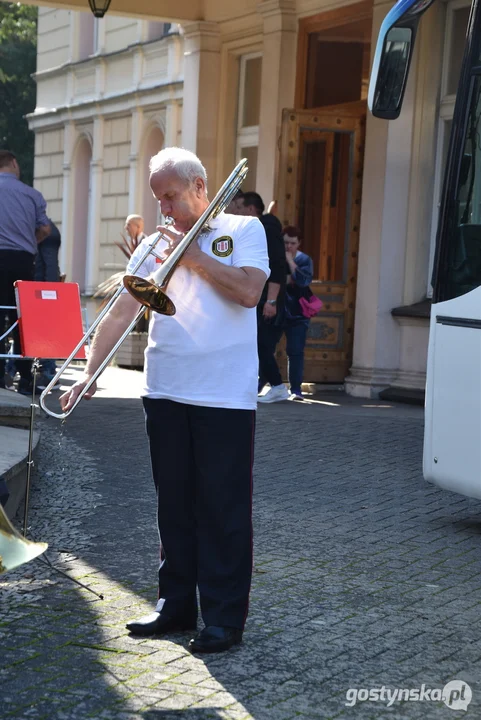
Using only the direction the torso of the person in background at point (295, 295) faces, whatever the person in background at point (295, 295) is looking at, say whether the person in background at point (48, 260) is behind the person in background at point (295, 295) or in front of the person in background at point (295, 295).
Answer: in front

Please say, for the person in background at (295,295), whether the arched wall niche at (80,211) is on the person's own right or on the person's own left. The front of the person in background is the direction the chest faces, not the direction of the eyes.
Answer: on the person's own right

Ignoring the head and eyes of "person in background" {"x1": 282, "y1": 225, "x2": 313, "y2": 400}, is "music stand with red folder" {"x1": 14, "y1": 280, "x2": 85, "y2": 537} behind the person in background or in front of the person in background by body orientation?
in front

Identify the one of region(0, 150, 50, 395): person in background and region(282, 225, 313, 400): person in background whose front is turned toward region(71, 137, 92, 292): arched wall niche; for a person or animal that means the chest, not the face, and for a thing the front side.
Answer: region(0, 150, 50, 395): person in background

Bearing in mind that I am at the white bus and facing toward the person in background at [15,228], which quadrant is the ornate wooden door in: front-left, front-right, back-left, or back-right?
front-right

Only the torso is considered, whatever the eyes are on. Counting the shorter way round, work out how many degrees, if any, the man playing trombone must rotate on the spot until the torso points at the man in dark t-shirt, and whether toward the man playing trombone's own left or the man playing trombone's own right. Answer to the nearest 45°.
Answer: approximately 135° to the man playing trombone's own right

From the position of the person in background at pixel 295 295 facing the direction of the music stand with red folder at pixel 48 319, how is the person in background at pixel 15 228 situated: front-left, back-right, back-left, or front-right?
front-right

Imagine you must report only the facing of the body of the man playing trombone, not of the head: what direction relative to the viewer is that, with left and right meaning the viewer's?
facing the viewer and to the left of the viewer
